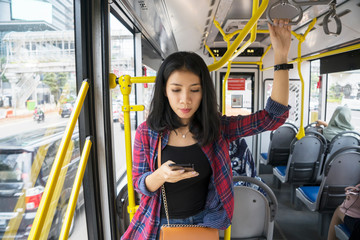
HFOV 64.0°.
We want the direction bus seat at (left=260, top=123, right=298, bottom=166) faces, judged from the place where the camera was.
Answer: facing away from the viewer and to the left of the viewer

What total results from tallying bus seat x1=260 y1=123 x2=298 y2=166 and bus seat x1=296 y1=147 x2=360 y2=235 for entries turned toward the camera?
0

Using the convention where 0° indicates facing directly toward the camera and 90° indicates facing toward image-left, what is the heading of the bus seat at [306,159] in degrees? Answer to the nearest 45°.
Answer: approximately 135°

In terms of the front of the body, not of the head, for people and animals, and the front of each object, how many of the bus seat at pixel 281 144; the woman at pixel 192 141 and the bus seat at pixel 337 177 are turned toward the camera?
1

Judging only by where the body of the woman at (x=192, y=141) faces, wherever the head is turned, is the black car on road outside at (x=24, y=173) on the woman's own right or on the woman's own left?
on the woman's own right

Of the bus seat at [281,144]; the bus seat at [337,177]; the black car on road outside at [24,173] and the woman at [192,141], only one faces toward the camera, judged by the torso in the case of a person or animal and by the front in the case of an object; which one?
the woman

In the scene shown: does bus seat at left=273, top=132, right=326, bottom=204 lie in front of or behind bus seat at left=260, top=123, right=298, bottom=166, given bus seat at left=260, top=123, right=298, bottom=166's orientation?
behind

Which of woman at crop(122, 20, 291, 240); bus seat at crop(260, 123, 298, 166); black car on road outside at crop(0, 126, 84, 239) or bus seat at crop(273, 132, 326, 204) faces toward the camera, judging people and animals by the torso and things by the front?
the woman

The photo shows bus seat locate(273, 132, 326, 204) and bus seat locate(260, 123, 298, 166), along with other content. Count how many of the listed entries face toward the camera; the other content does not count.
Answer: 0

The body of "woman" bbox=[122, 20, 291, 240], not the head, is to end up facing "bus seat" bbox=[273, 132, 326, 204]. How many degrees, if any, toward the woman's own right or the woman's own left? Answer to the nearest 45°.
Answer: approximately 135° to the woman's own left

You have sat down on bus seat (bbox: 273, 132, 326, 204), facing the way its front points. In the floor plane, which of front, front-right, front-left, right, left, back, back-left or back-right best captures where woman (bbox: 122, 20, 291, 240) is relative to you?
back-left

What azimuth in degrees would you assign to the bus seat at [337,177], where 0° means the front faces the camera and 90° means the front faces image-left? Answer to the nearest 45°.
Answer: approximately 135°
